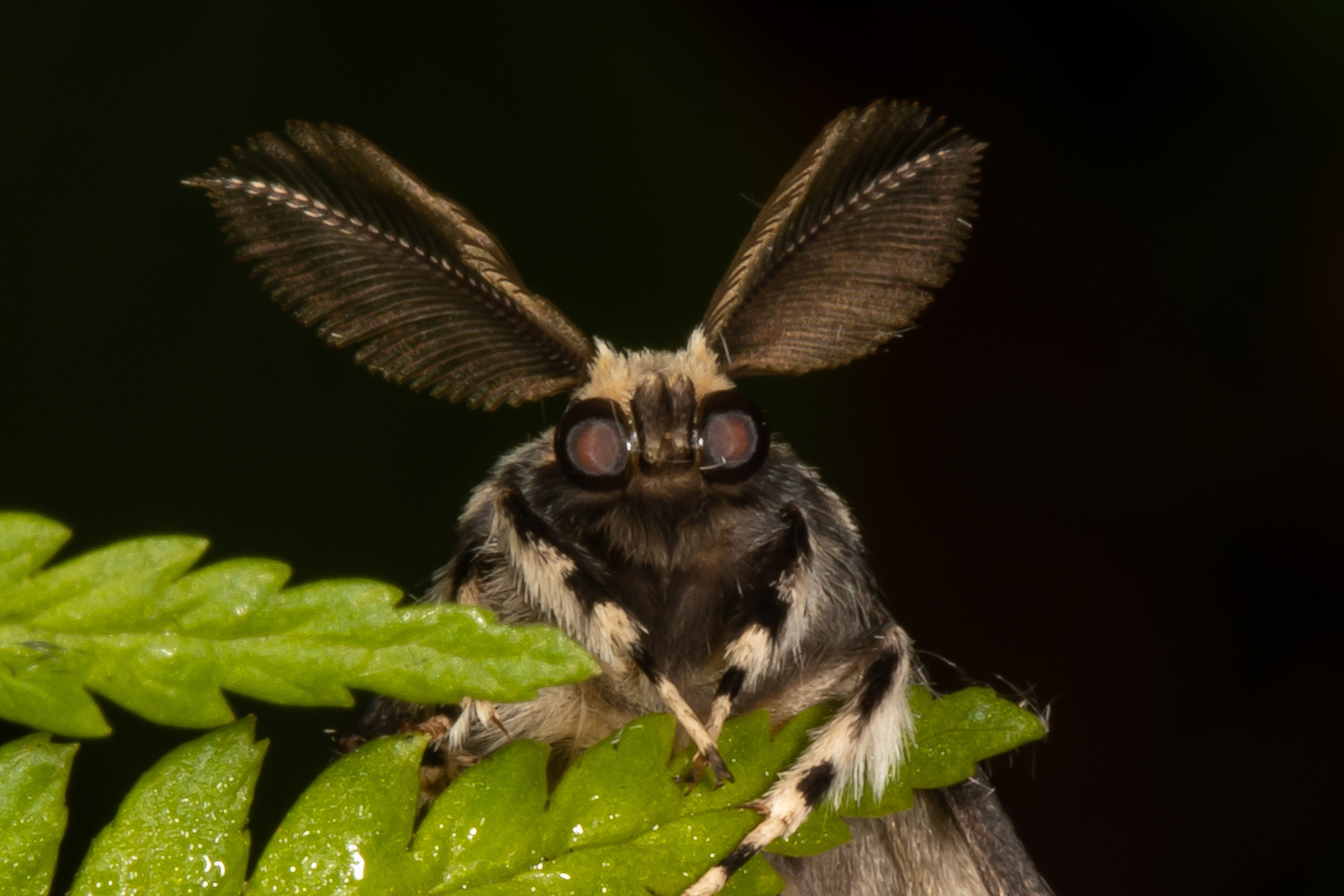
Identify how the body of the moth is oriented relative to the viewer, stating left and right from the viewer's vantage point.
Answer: facing the viewer
